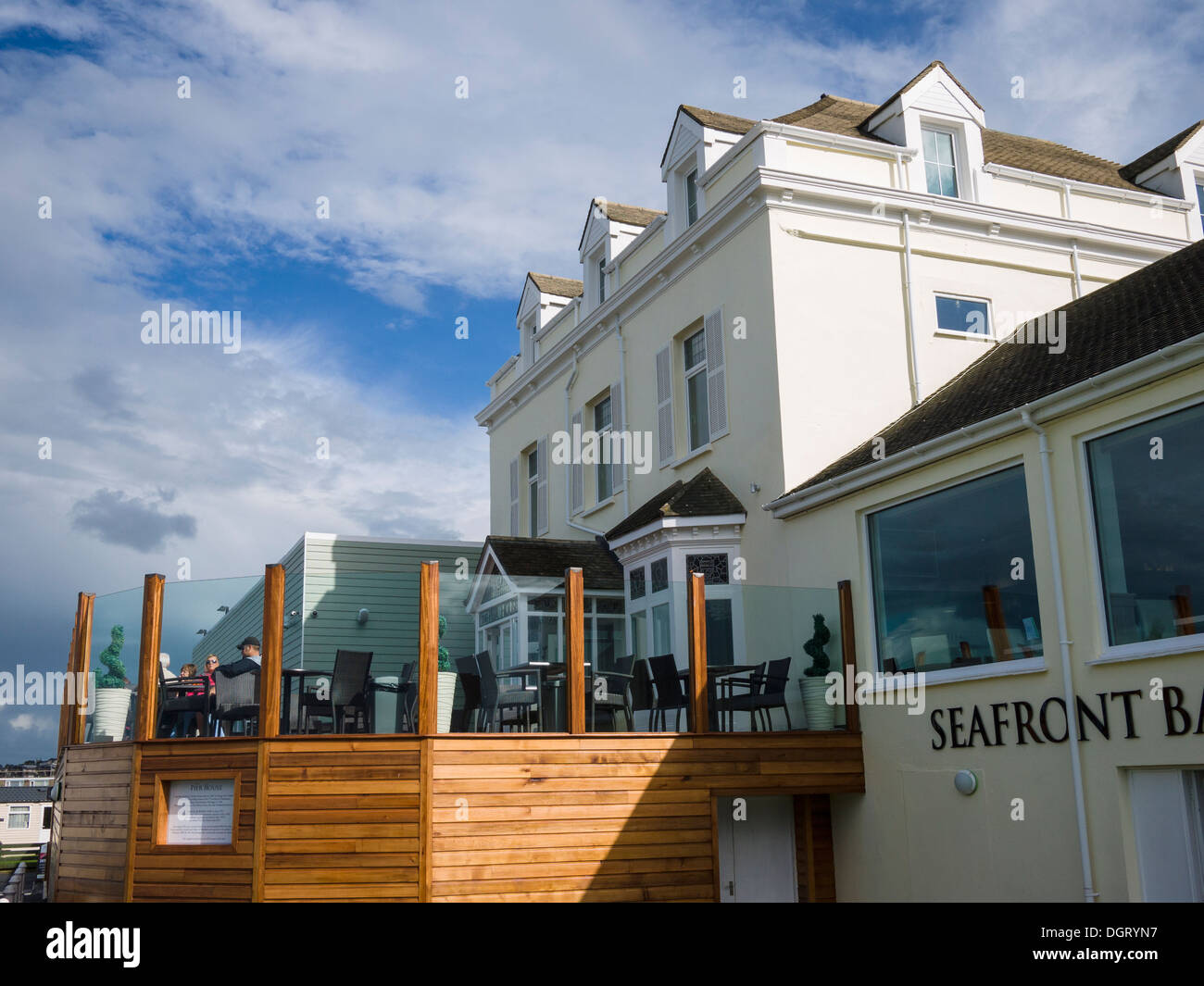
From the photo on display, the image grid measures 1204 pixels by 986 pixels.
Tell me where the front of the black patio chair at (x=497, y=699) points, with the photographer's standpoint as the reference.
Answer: facing away from the viewer and to the right of the viewer

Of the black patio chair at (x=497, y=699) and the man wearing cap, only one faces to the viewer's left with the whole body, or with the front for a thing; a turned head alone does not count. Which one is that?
the man wearing cap

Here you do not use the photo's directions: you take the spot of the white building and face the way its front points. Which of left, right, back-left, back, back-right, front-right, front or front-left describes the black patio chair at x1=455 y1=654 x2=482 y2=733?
front

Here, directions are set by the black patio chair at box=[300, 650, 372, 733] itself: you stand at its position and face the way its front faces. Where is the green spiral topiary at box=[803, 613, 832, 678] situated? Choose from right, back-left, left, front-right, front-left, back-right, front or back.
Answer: back-right

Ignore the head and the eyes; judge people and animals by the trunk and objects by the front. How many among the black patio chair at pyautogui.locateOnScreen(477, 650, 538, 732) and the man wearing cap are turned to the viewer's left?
1

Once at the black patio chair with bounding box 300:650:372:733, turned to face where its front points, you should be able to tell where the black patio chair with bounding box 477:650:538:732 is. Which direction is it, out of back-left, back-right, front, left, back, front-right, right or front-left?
back-right

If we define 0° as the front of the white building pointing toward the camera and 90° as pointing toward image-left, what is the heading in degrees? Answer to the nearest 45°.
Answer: approximately 45°

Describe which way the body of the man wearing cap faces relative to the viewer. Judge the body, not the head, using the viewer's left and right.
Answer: facing to the left of the viewer

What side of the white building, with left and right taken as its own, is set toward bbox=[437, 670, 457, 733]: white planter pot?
front

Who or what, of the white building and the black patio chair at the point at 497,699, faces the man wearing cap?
the white building

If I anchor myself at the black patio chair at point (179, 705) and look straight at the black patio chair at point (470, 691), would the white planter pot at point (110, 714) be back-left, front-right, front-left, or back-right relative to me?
back-left

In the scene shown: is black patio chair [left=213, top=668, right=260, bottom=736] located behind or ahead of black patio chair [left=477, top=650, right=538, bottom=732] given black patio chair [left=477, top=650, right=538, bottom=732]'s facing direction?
behind
